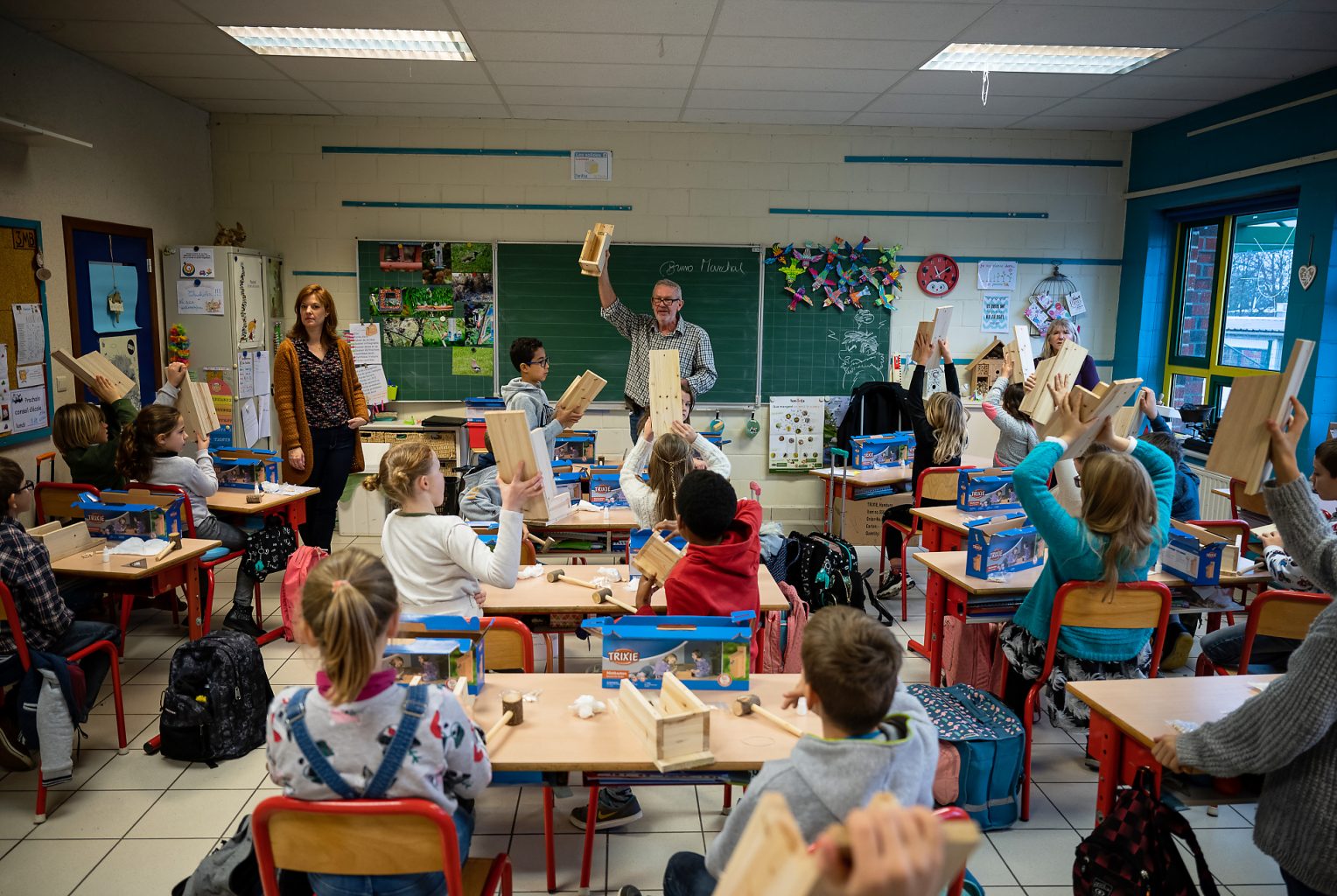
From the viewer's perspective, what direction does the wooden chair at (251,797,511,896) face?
away from the camera

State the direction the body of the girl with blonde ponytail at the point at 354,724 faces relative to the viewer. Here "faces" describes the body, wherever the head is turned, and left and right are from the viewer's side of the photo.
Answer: facing away from the viewer

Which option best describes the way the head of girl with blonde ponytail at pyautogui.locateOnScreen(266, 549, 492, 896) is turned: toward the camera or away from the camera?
away from the camera

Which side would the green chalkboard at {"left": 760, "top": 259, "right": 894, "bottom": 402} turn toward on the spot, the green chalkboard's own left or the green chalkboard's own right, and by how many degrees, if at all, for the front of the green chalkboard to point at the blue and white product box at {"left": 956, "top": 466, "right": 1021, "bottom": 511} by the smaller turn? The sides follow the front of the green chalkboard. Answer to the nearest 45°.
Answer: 0° — it already faces it

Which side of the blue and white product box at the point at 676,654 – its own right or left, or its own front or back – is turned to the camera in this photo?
front

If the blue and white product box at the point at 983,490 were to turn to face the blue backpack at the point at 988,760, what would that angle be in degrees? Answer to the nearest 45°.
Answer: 0° — it already faces it

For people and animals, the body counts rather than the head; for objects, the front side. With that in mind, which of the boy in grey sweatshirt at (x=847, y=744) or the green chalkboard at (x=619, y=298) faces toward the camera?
the green chalkboard

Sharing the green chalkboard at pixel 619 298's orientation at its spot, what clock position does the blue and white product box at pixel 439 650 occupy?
The blue and white product box is roughly at 12 o'clock from the green chalkboard.

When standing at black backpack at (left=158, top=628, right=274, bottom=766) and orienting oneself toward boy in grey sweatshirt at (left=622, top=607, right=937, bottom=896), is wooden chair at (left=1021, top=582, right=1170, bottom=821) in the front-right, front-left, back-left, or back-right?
front-left

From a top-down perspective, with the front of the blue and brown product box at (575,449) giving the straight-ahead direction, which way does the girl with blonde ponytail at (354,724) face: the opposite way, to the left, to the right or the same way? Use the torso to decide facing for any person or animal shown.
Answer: the opposite way

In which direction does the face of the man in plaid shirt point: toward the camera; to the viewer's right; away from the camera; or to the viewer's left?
toward the camera

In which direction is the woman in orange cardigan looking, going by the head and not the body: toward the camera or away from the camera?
toward the camera

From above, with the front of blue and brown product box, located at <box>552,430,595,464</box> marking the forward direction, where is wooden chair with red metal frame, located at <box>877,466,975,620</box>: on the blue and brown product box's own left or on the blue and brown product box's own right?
on the blue and brown product box's own left

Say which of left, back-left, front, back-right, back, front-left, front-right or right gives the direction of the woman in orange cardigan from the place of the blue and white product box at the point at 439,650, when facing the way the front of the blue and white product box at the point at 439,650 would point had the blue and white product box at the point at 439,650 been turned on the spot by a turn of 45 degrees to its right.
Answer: back-right

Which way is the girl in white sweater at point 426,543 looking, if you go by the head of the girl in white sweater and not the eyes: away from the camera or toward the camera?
away from the camera

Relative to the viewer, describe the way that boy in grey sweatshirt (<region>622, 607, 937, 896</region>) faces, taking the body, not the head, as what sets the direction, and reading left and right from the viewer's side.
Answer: facing away from the viewer and to the left of the viewer

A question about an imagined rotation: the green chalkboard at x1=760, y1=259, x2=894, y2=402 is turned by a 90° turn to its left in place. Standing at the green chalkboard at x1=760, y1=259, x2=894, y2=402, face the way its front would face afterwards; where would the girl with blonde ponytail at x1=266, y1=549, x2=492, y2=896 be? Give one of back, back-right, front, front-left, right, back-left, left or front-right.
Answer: right

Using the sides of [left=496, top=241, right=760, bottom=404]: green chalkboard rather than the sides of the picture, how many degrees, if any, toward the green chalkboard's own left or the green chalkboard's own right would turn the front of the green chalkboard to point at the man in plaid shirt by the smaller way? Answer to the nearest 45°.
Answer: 0° — it already faces them

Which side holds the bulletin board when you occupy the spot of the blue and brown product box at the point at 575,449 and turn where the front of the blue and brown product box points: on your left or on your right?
on your right
